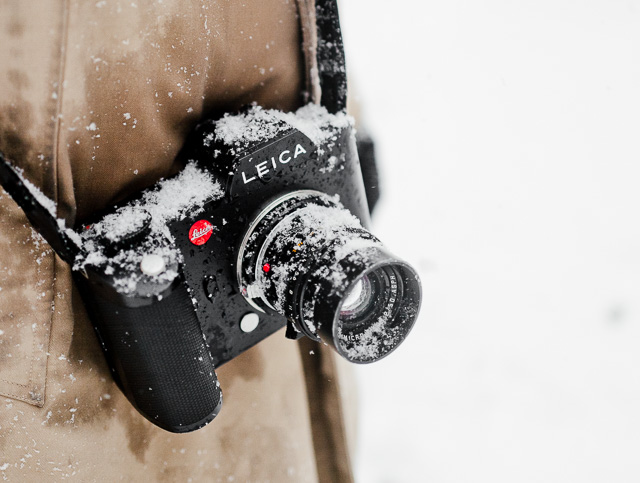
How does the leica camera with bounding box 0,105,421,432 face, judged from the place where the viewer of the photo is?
facing the viewer and to the right of the viewer
